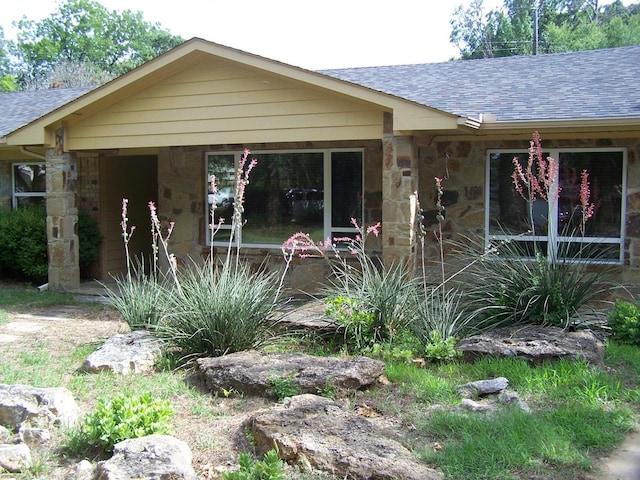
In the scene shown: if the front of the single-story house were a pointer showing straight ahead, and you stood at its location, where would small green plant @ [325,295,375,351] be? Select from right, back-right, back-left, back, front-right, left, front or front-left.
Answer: front

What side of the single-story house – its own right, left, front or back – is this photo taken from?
front

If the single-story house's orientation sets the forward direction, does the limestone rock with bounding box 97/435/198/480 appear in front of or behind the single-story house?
in front

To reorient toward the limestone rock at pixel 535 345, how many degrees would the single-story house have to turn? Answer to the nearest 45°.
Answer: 0° — it already faces it

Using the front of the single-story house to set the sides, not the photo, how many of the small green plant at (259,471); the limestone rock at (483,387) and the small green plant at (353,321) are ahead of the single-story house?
3

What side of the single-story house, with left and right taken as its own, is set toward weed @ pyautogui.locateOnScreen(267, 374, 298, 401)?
front

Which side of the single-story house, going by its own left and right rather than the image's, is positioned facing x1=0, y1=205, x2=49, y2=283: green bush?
right

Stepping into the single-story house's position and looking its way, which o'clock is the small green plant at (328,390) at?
The small green plant is roughly at 12 o'clock from the single-story house.

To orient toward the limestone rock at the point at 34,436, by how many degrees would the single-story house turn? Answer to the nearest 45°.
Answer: approximately 45° to its right

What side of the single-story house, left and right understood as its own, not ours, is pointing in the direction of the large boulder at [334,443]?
front

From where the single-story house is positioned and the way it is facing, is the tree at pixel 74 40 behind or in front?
behind

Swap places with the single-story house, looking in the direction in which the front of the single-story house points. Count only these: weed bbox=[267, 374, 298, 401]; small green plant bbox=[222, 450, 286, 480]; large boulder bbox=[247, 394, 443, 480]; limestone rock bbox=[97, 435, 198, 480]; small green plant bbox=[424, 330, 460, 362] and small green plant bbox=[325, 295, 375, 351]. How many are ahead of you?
6

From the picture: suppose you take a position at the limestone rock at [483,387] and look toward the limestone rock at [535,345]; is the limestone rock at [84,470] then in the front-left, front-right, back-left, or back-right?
back-left

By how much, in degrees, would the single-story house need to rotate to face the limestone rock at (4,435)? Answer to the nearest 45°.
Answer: approximately 45° to its right

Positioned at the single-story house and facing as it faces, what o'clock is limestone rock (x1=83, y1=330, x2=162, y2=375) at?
The limestone rock is roughly at 1 o'clock from the single-story house.

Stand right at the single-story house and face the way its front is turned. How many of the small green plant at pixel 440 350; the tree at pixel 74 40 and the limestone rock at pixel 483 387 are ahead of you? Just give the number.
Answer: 2

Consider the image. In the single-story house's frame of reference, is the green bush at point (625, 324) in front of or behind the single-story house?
in front
